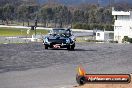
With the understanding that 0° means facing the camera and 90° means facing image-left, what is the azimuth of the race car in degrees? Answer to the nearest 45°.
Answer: approximately 0°
